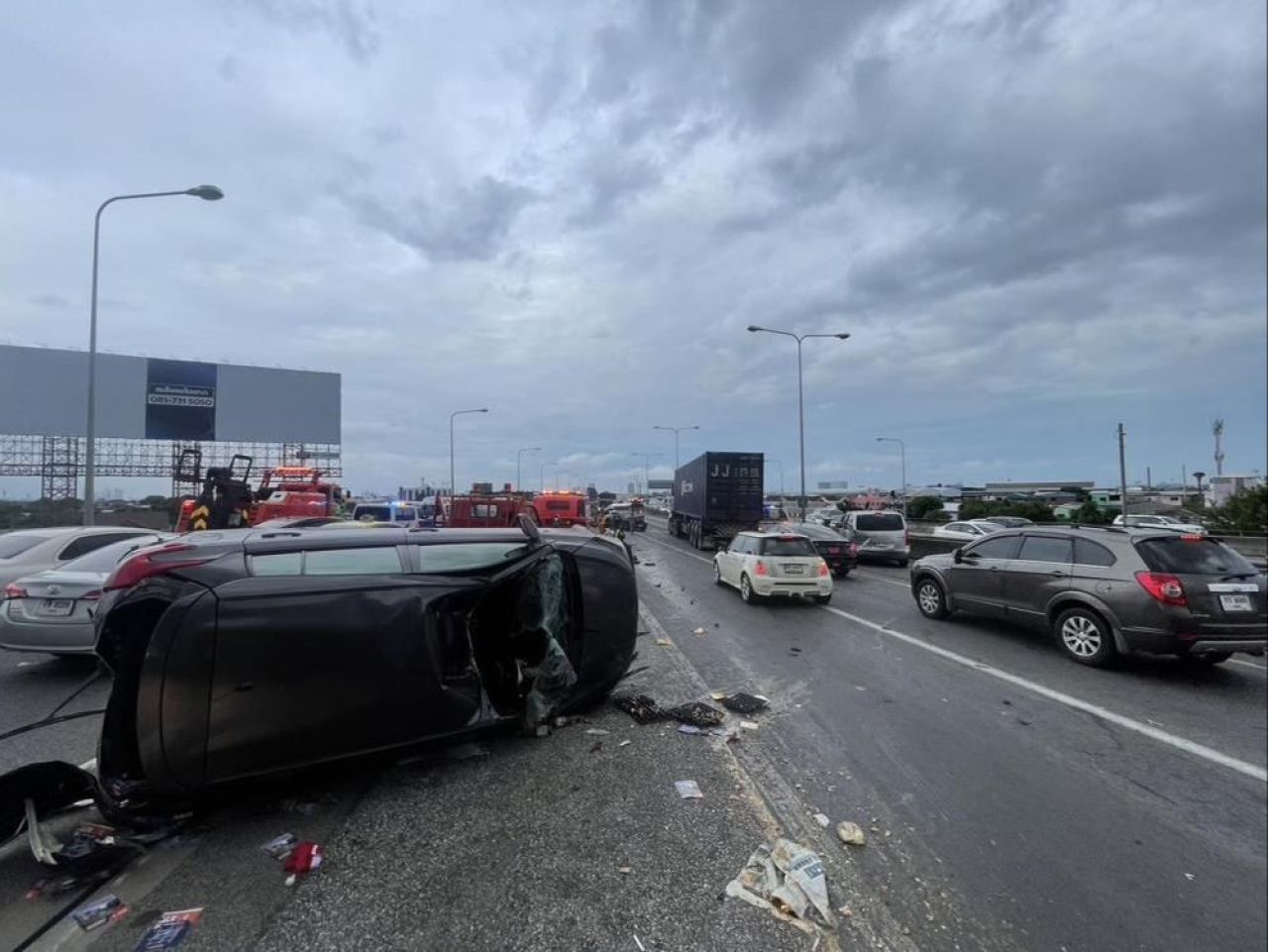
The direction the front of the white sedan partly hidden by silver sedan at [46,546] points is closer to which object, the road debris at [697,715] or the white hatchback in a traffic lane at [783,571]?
the white hatchback in a traffic lane

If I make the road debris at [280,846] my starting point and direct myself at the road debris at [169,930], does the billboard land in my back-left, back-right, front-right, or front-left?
back-right

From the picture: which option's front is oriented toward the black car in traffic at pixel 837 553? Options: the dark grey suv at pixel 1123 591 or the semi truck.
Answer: the dark grey suv

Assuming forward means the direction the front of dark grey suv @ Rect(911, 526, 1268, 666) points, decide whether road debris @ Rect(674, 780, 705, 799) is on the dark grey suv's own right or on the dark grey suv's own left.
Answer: on the dark grey suv's own left

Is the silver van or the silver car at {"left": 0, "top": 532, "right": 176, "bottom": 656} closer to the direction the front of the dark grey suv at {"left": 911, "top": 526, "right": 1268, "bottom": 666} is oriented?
the silver van

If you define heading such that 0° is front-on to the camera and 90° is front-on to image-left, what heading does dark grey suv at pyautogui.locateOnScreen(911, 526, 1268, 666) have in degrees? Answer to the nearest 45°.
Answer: approximately 135°

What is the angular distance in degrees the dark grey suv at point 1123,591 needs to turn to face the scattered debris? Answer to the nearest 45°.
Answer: approximately 90° to its left

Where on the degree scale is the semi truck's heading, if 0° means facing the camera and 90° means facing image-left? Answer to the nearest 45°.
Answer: approximately 135°

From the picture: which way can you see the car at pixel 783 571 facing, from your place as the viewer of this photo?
facing away from the viewer and to the left of the viewer

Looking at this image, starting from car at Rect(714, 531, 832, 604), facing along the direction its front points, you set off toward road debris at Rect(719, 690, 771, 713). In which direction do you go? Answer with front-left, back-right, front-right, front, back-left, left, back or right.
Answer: back-left

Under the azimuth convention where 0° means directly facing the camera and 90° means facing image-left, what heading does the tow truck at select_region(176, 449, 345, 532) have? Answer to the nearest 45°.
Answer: approximately 225°
